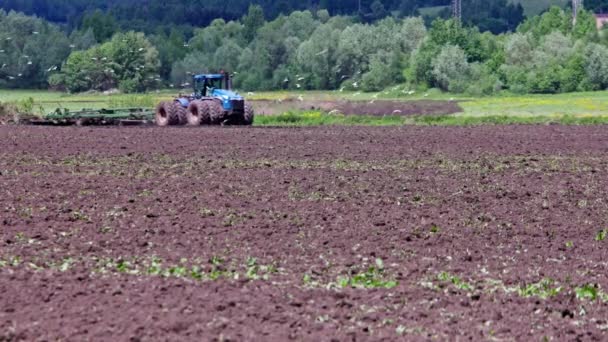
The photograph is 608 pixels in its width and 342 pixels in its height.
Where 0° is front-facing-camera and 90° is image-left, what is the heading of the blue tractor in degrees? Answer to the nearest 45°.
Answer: approximately 315°

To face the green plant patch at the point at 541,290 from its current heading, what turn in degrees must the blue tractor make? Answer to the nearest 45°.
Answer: approximately 45° to its right

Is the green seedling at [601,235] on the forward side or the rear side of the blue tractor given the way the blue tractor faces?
on the forward side

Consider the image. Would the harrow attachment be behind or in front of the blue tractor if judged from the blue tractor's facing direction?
behind

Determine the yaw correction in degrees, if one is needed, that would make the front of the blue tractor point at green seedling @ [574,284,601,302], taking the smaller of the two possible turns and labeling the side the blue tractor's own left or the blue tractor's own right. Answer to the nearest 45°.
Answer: approximately 45° to the blue tractor's own right
